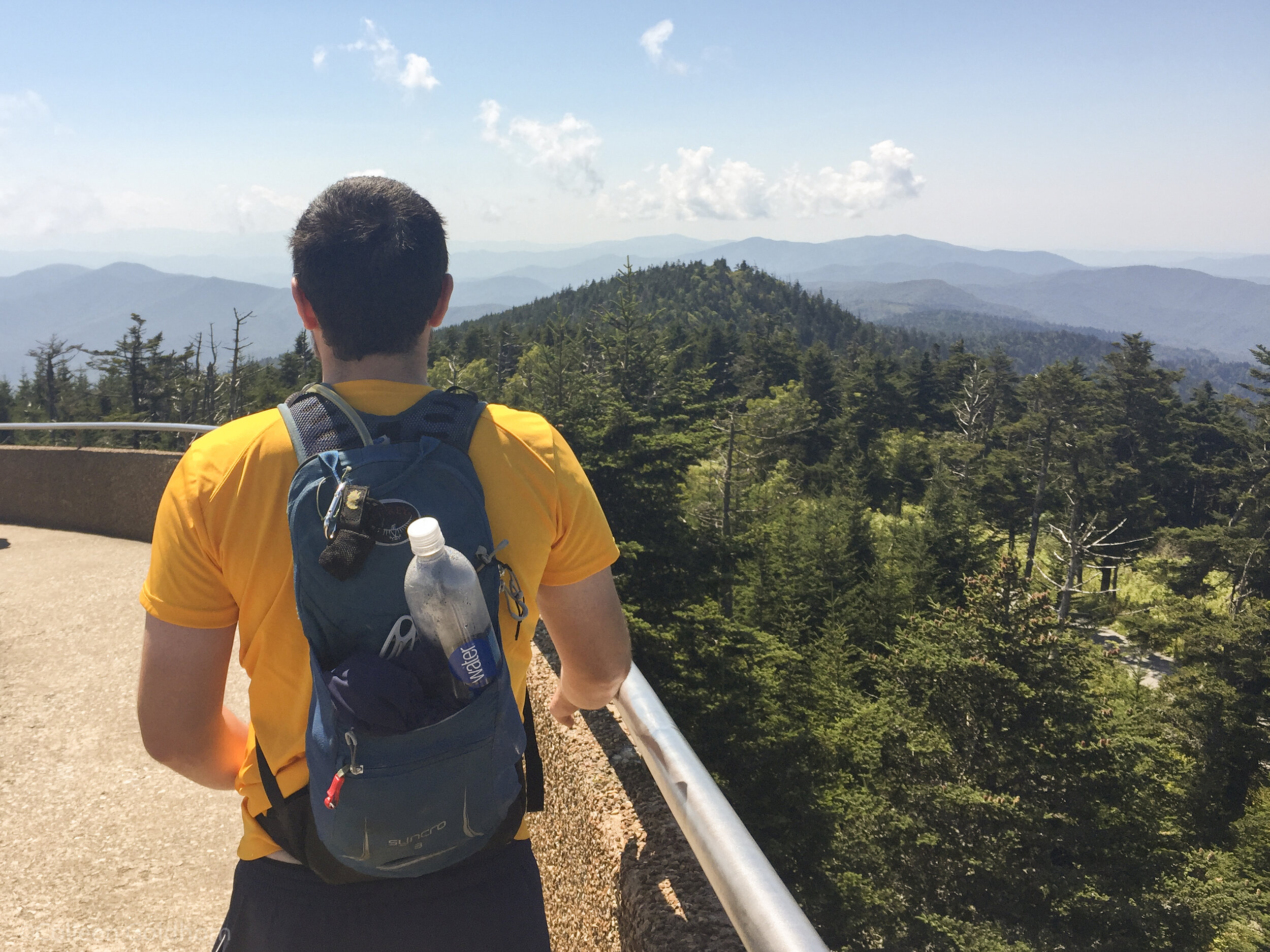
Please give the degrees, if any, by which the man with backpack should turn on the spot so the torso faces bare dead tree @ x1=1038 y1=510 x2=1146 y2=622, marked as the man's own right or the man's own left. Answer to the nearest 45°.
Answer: approximately 45° to the man's own right

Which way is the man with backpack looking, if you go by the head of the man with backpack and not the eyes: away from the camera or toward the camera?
away from the camera

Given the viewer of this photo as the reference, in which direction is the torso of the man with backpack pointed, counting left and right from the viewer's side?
facing away from the viewer
